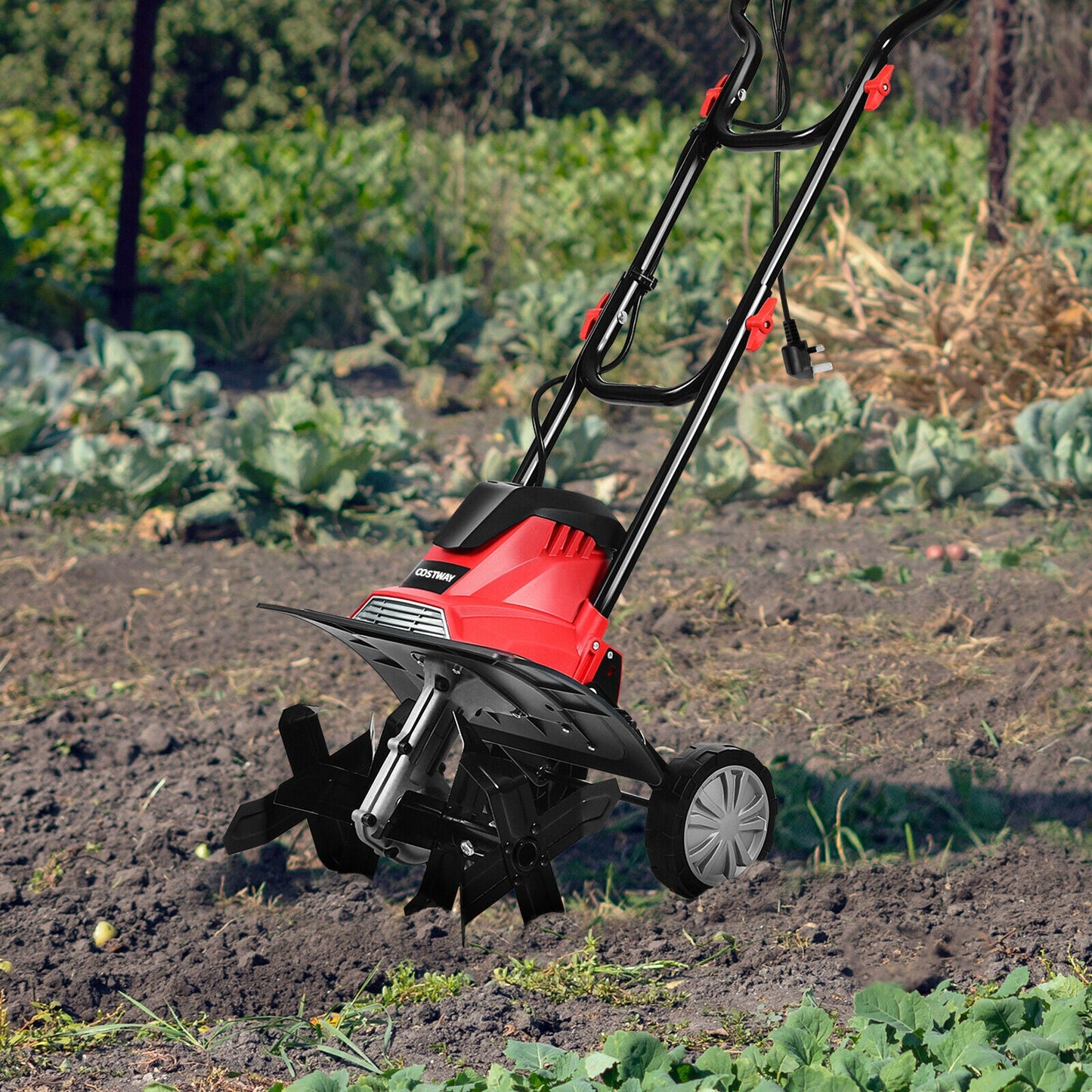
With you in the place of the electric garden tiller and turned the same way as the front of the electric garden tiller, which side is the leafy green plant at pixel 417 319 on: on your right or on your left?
on your right

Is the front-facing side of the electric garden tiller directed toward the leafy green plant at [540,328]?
no

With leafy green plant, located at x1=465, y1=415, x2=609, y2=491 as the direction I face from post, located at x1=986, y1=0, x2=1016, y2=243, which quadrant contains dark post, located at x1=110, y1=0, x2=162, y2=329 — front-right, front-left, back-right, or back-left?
front-right

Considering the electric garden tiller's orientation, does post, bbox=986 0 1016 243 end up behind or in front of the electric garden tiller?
behind

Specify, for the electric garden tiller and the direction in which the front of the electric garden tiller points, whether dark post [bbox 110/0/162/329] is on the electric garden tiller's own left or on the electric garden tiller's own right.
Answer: on the electric garden tiller's own right

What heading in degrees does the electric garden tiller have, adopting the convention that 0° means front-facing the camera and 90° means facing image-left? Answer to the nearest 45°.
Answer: approximately 45°

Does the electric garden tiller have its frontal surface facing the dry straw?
no

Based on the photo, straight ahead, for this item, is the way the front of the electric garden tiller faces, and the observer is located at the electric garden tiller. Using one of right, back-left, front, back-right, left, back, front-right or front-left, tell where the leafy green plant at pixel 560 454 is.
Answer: back-right

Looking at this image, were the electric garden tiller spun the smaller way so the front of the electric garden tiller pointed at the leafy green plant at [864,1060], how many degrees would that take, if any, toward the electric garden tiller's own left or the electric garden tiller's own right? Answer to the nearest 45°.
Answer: approximately 90° to the electric garden tiller's own left

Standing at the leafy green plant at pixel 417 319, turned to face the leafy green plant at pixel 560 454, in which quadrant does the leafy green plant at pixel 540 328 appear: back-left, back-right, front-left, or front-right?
front-left

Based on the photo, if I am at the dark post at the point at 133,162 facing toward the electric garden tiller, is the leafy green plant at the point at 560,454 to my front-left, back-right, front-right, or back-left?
front-left
